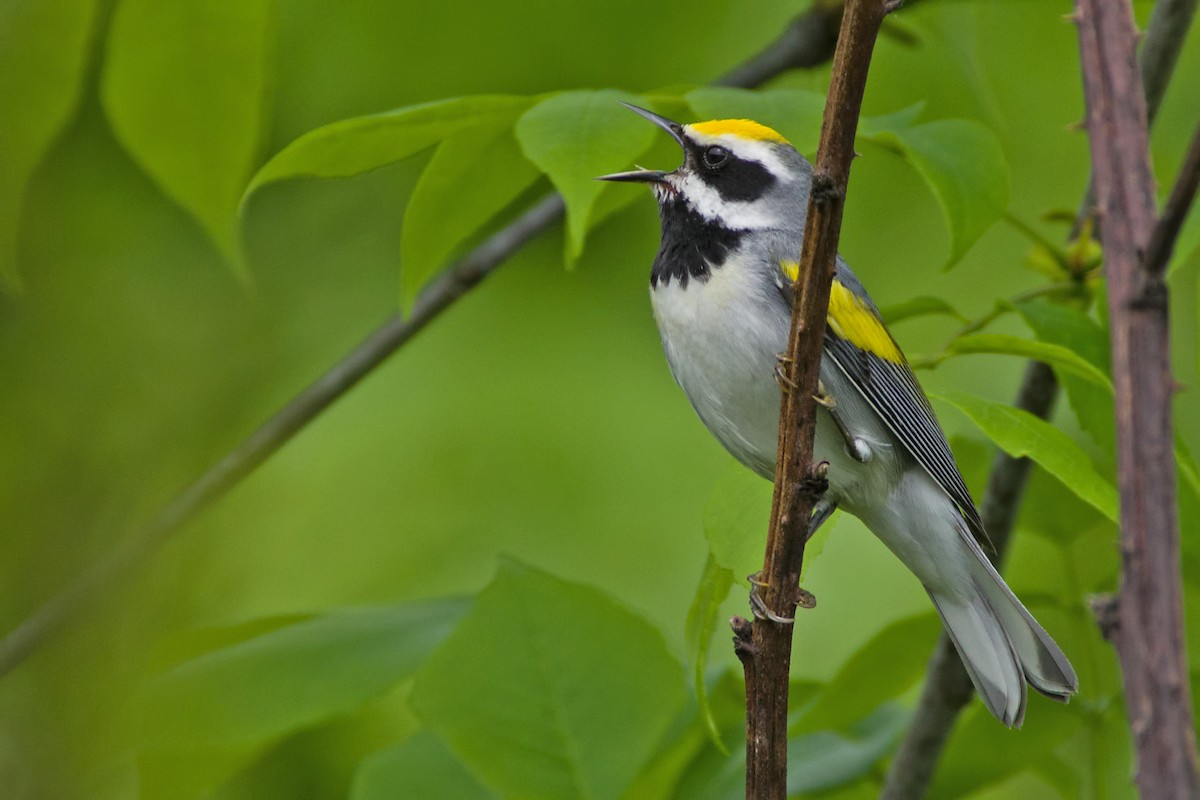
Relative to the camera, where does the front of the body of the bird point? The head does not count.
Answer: to the viewer's left
